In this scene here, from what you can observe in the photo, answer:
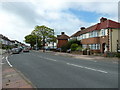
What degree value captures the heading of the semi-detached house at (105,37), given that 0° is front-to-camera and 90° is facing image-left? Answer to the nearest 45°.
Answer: approximately 45°
